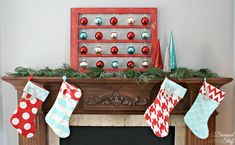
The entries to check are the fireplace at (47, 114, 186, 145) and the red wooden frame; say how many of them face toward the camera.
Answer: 2

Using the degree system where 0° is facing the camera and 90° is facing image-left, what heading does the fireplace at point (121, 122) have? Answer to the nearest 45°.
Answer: approximately 0°
